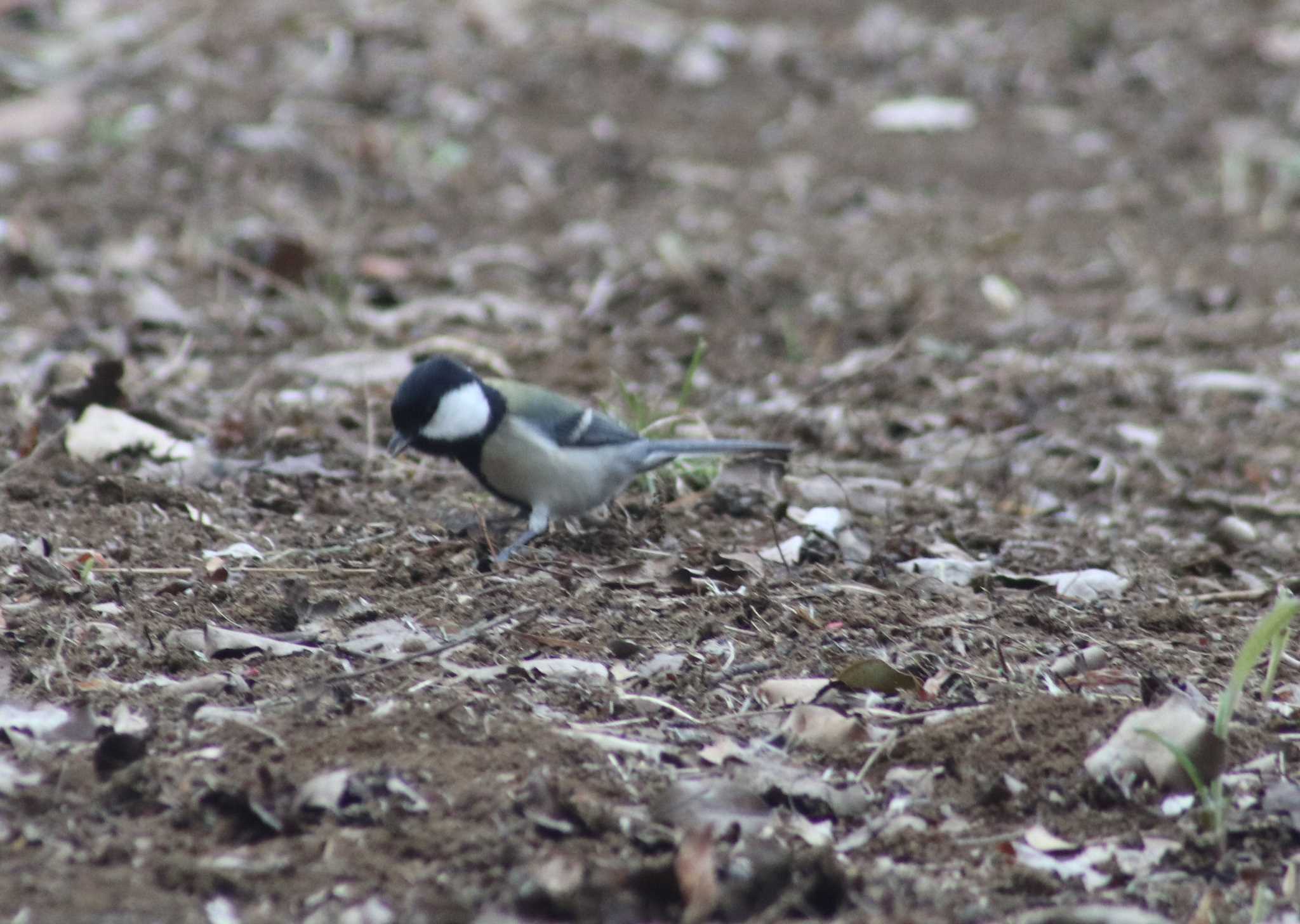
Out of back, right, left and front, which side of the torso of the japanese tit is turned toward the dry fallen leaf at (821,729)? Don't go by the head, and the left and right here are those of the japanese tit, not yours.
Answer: left

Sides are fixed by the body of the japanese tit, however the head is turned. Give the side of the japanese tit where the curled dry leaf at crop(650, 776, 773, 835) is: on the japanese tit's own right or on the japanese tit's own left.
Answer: on the japanese tit's own left

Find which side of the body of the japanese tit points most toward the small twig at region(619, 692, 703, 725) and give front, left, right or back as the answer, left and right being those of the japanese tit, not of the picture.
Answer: left

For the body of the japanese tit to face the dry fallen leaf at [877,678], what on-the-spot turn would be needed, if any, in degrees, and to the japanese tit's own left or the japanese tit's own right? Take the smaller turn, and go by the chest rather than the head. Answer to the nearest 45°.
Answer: approximately 135° to the japanese tit's own left

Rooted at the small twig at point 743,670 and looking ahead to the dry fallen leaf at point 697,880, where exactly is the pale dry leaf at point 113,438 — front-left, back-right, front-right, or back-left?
back-right

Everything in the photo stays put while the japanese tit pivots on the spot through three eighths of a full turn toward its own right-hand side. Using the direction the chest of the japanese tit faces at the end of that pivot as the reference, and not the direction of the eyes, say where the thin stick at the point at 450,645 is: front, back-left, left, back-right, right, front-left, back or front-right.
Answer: back-right

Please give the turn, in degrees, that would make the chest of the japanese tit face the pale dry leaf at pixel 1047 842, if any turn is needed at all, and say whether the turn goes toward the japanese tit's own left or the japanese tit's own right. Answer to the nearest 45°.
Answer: approximately 135° to the japanese tit's own left

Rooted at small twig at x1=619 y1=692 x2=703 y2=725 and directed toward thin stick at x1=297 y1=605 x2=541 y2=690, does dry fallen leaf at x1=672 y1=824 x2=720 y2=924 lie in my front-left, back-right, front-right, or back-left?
back-left

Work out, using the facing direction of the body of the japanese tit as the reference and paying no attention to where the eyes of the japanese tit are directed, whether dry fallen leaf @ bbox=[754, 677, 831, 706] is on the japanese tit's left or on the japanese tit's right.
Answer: on the japanese tit's left

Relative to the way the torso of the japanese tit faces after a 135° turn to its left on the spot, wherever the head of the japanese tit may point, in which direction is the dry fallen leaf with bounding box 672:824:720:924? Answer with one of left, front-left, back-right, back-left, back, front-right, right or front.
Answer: front-right

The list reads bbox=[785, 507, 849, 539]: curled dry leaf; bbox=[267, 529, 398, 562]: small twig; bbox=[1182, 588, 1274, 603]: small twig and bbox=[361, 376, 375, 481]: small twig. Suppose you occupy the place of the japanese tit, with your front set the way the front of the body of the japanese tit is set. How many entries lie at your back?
2

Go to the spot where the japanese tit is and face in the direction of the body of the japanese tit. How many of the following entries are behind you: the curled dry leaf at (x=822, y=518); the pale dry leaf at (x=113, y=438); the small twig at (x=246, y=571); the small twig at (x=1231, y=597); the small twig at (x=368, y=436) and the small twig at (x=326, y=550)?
2

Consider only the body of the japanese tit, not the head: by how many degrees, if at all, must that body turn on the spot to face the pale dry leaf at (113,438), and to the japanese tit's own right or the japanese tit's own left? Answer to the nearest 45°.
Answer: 0° — it already faces it

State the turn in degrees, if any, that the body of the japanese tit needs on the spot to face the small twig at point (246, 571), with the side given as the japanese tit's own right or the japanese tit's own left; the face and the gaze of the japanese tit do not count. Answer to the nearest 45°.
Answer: approximately 45° to the japanese tit's own left

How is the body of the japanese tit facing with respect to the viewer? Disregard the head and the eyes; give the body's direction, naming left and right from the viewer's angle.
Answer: facing to the left of the viewer

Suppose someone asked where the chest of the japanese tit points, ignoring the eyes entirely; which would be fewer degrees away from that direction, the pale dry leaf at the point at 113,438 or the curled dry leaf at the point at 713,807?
the pale dry leaf

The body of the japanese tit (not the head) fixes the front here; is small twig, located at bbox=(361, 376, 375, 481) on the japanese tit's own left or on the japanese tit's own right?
on the japanese tit's own right
